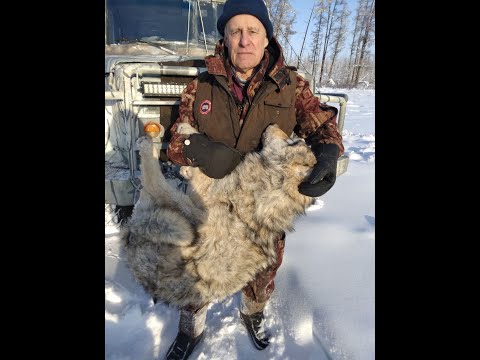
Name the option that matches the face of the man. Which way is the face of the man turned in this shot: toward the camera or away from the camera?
toward the camera

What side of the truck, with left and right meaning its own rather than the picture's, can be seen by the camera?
front

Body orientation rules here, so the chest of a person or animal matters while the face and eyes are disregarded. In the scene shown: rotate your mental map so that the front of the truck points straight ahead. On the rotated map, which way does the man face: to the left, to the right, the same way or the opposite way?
the same way

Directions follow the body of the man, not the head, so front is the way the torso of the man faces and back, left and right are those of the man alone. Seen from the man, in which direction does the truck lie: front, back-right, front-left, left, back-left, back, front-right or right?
back-right

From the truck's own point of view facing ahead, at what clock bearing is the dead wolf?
The dead wolf is roughly at 11 o'clock from the truck.

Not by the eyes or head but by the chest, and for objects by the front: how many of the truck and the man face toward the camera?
2

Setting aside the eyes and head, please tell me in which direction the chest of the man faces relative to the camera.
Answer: toward the camera
